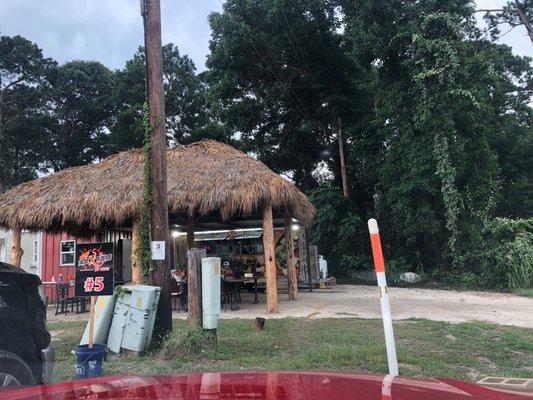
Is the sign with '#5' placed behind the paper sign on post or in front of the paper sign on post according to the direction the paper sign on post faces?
in front

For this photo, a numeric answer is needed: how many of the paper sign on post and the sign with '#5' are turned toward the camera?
2

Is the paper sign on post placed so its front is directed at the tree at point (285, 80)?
no

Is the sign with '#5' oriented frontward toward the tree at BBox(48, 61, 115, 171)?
no

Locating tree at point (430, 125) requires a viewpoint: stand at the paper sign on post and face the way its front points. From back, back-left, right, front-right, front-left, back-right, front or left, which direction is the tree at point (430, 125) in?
back-left

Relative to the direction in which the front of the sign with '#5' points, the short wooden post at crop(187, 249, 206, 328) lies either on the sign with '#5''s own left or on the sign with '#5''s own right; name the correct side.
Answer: on the sign with '#5''s own left

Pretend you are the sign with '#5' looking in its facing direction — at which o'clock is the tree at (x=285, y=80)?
The tree is roughly at 7 o'clock from the sign with '#5'.

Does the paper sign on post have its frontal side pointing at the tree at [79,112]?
no

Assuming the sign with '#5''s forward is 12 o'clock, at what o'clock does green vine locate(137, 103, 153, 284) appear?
The green vine is roughly at 7 o'clock from the sign with '#5'.

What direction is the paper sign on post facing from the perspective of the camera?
toward the camera

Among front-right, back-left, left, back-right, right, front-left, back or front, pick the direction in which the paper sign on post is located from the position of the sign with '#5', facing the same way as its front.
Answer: back-left

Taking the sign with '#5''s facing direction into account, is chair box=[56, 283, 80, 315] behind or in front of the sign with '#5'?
behind

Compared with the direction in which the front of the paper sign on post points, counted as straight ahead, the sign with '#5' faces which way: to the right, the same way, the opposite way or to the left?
the same way

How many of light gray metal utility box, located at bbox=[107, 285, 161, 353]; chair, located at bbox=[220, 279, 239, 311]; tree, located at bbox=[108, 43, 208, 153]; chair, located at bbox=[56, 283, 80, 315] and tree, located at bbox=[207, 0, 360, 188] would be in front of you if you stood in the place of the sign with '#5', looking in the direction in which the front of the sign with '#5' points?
0

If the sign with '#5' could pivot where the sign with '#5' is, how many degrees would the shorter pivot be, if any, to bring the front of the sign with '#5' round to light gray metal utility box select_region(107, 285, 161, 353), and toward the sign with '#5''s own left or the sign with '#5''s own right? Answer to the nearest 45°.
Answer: approximately 135° to the sign with '#5''s own left

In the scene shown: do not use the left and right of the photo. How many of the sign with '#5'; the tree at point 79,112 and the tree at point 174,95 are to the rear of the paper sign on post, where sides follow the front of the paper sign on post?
2

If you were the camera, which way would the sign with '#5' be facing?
facing the viewer
